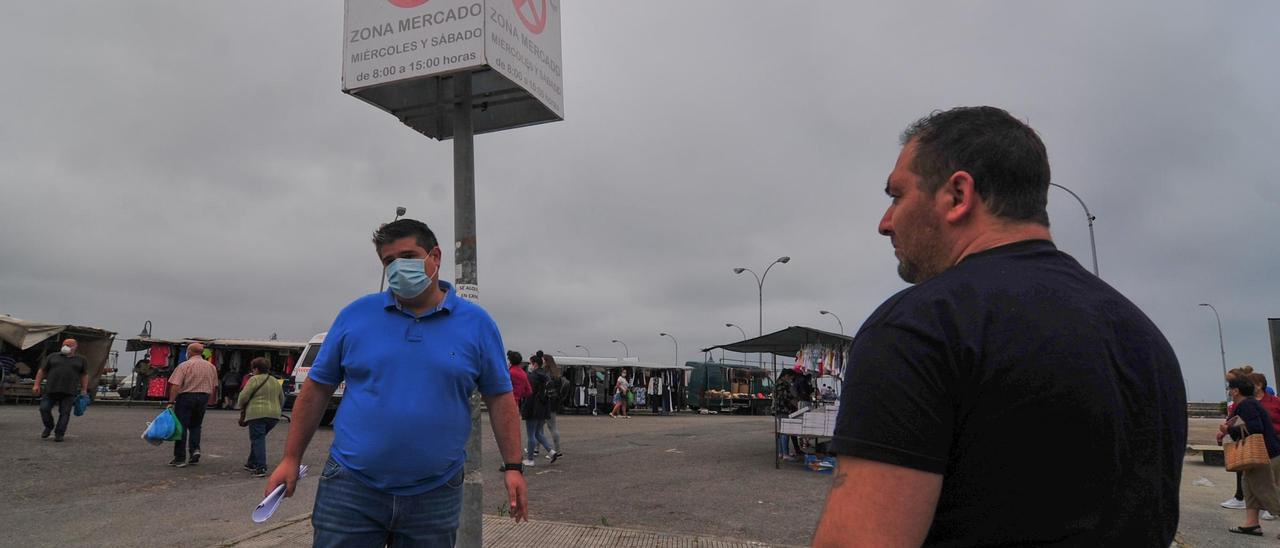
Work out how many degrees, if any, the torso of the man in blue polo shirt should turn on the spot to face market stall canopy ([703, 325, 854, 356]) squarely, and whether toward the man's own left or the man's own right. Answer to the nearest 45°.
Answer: approximately 135° to the man's own left

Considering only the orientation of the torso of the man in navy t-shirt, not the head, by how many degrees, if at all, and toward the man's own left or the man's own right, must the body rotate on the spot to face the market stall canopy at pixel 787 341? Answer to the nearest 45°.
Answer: approximately 45° to the man's own right

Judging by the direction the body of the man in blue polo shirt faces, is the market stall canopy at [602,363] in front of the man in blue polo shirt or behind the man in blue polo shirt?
behind

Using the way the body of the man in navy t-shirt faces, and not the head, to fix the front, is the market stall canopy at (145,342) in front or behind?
in front

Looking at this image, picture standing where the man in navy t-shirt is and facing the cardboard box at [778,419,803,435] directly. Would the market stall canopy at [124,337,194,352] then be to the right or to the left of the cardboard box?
left

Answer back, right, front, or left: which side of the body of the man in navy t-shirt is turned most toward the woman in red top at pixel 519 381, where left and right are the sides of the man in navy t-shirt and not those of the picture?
front

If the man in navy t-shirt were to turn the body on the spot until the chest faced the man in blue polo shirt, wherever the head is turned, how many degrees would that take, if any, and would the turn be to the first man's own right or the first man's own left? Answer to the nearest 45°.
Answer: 0° — they already face them

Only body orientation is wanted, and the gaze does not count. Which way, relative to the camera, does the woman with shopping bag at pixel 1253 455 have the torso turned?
to the viewer's left

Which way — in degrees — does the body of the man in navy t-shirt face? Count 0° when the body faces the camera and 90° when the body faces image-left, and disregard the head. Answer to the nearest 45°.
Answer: approximately 135°

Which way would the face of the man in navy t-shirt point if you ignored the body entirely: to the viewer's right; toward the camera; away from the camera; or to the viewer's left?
to the viewer's left

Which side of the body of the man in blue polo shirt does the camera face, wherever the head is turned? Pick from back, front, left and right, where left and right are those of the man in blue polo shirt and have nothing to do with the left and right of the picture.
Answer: front

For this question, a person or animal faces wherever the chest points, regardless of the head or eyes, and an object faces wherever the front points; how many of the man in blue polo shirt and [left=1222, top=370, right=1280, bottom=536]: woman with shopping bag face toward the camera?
1

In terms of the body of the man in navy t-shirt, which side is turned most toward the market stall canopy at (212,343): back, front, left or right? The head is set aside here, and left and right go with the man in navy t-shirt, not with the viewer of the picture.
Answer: front

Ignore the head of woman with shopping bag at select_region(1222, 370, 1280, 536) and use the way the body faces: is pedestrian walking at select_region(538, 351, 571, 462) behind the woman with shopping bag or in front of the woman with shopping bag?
in front
